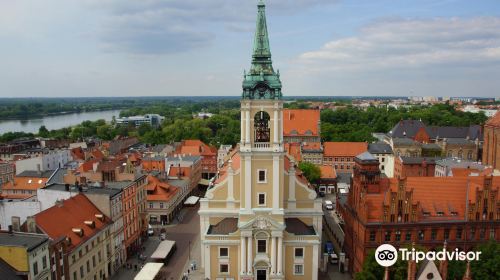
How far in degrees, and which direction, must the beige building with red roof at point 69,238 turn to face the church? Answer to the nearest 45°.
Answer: approximately 45° to its left

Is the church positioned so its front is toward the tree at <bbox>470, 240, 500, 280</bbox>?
no

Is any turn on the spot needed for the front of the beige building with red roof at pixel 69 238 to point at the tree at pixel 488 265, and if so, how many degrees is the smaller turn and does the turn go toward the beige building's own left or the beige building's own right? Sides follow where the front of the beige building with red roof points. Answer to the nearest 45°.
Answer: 0° — it already faces it

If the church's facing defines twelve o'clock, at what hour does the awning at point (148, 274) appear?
The awning is roughly at 3 o'clock from the church.

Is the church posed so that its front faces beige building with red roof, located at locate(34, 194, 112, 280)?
no

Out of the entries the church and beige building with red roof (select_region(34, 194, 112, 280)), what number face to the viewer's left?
0

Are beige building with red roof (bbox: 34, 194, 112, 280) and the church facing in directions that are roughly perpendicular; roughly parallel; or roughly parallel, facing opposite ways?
roughly perpendicular

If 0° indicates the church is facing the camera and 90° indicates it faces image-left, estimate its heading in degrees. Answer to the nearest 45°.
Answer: approximately 0°
